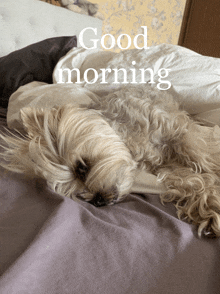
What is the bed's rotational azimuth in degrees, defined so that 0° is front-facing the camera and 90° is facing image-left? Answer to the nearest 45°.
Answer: approximately 0°
